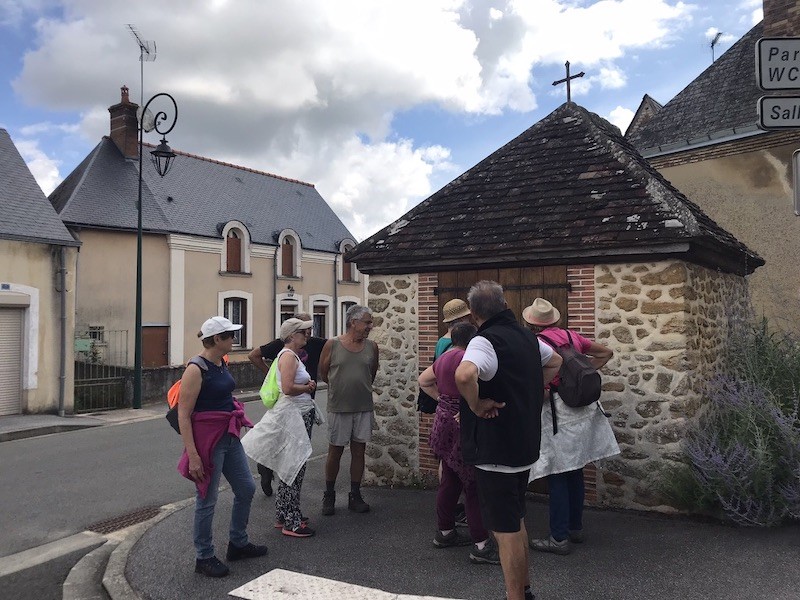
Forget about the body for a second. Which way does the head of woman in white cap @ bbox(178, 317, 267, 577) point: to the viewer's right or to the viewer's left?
to the viewer's right

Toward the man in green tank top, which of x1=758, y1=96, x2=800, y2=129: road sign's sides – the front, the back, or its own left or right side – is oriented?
right

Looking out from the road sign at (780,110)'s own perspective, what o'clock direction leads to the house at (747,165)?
The house is roughly at 6 o'clock from the road sign.

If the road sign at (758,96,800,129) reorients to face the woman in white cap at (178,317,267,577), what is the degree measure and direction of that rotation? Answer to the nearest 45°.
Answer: approximately 90° to its right

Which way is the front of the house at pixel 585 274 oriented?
toward the camera

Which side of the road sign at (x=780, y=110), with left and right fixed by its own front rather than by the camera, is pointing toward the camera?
front

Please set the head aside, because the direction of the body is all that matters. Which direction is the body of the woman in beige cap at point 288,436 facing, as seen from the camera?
to the viewer's right

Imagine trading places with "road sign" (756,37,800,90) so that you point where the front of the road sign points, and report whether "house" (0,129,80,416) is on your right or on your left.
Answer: on your right

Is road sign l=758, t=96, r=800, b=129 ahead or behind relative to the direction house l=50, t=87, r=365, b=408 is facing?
ahead

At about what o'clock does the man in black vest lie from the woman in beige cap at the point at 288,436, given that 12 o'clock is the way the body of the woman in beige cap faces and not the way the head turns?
The man in black vest is roughly at 2 o'clock from the woman in beige cap.

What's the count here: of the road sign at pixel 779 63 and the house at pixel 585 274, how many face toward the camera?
2

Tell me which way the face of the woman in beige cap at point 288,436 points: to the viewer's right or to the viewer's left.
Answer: to the viewer's right
